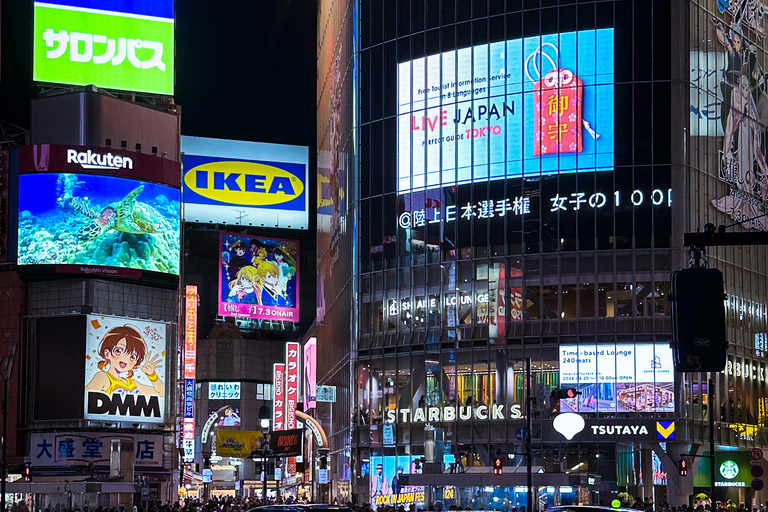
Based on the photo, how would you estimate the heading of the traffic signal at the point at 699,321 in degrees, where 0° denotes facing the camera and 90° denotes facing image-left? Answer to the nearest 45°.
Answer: approximately 180°
